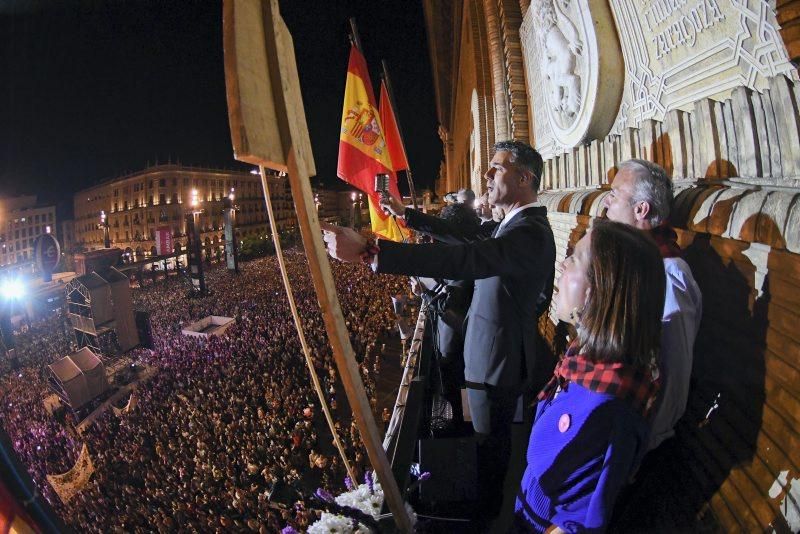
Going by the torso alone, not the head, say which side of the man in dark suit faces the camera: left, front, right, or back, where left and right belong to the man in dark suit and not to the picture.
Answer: left

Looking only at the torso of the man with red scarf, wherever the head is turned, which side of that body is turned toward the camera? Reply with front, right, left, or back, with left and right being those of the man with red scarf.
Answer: left

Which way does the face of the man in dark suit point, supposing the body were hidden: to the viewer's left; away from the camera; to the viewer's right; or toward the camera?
to the viewer's left

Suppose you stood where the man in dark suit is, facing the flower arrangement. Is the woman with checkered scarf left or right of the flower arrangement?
left

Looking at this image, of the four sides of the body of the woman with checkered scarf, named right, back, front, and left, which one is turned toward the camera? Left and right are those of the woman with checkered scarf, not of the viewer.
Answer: left

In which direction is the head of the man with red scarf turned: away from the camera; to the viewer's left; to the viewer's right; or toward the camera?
to the viewer's left

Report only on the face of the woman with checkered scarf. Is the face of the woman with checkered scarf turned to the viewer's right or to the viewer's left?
to the viewer's left
